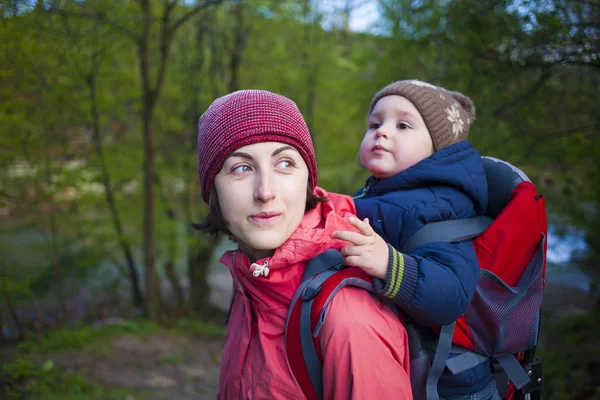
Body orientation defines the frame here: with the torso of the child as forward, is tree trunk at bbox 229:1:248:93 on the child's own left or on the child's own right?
on the child's own right

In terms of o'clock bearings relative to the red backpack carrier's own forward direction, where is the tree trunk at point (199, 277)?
The tree trunk is roughly at 2 o'clock from the red backpack carrier.

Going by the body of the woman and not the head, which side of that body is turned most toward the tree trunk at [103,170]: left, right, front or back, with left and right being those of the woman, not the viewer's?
right

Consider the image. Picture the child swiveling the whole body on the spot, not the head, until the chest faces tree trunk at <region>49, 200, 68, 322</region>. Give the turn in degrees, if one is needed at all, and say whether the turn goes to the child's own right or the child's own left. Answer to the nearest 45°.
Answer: approximately 45° to the child's own right

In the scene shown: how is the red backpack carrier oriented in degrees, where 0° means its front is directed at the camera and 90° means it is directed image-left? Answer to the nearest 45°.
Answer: approximately 90°

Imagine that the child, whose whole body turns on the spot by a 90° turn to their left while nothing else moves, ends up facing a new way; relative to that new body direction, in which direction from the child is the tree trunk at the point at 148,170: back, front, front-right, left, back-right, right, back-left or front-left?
back-right

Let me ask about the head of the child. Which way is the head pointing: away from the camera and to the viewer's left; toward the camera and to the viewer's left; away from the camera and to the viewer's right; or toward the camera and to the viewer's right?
toward the camera and to the viewer's left

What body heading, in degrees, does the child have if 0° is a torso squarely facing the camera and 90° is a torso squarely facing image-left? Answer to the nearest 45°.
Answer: approximately 90°
